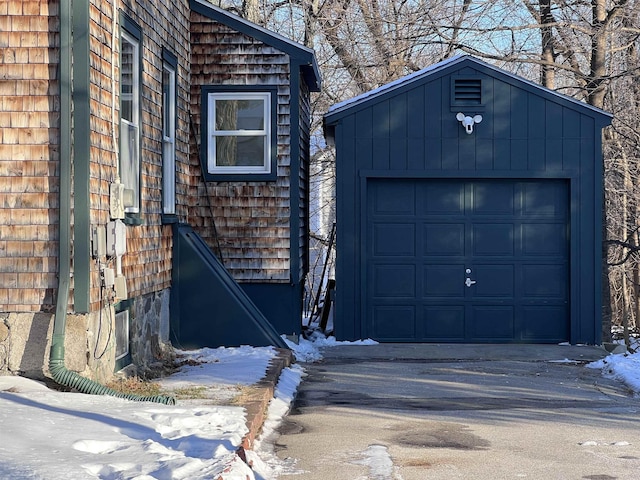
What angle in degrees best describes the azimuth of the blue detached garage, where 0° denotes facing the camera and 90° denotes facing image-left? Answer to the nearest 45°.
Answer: approximately 0°
